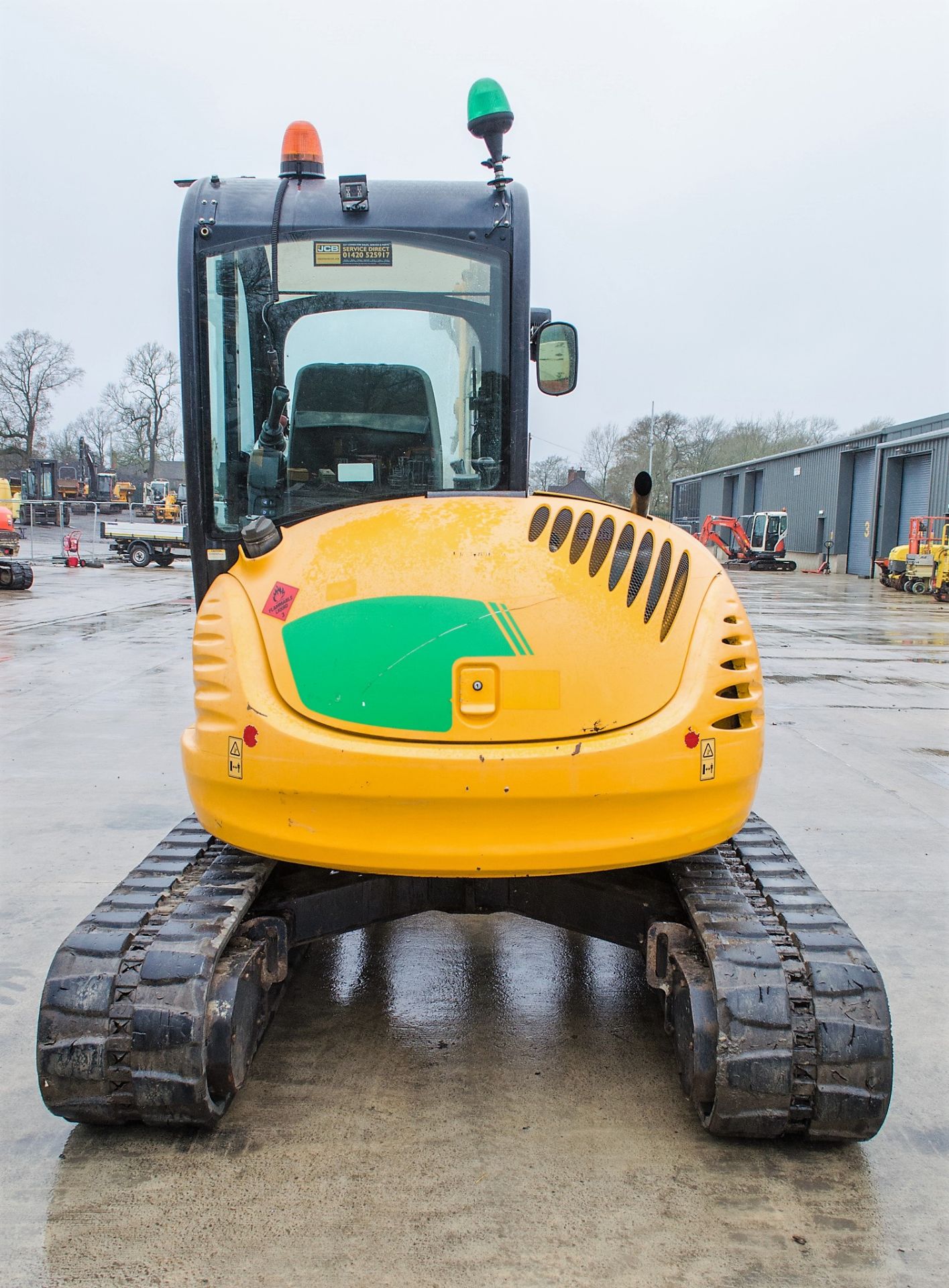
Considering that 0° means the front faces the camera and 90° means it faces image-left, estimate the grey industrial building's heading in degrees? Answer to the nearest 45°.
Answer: approximately 45°

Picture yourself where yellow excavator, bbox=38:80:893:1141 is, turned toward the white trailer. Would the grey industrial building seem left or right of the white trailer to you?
right

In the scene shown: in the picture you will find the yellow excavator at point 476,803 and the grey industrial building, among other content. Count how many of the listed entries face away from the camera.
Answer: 1

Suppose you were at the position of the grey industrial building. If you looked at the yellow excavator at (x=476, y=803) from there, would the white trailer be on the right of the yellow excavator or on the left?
right

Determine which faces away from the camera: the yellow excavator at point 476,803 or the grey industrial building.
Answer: the yellow excavator

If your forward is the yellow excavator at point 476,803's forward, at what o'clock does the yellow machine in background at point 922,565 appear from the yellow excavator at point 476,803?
The yellow machine in background is roughly at 1 o'clock from the yellow excavator.

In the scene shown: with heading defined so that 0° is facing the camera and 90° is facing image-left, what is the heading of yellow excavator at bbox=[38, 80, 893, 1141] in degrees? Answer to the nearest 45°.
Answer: approximately 180°

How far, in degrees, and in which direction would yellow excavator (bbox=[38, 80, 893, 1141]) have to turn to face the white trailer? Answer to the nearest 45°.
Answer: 0° — it already faces it
